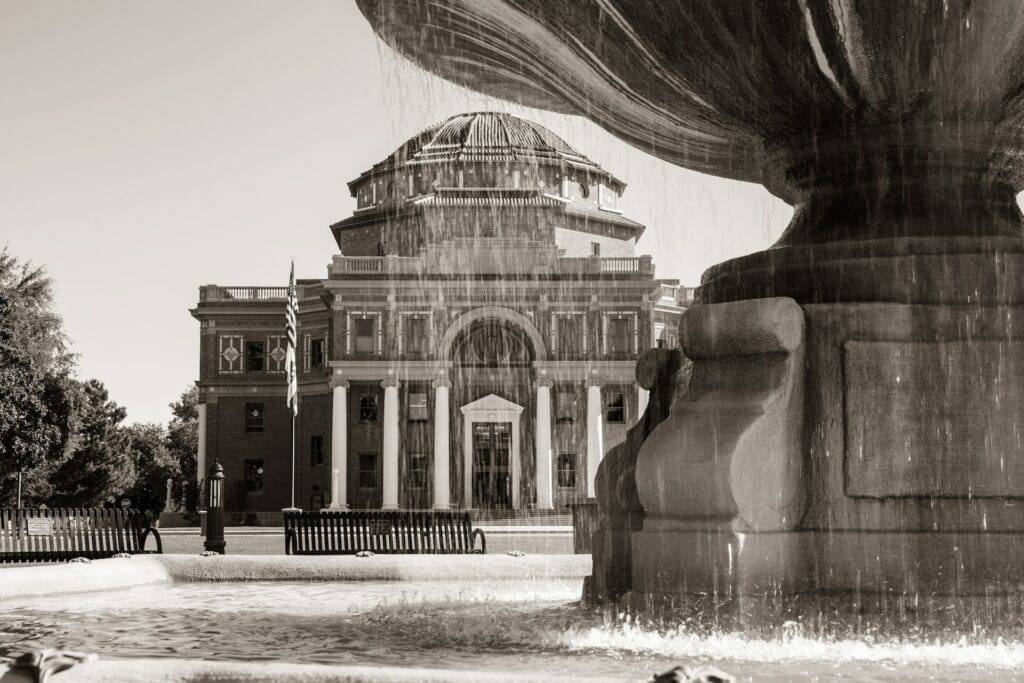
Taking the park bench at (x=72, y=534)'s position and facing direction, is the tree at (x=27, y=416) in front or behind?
behind

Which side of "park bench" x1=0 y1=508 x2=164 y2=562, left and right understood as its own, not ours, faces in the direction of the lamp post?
left

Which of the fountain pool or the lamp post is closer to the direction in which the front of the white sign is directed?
the fountain pool

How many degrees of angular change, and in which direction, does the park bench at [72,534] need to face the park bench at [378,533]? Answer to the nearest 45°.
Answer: approximately 45° to its left

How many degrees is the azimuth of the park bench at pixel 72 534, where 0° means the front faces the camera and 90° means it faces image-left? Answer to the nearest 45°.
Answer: approximately 315°

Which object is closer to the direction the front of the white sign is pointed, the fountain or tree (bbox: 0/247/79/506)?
the fountain

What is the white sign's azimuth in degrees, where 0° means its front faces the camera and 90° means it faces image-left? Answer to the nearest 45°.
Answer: approximately 0°

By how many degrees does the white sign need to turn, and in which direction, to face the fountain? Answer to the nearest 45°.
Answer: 0° — it already faces it

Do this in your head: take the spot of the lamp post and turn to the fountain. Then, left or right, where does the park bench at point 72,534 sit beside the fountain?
right

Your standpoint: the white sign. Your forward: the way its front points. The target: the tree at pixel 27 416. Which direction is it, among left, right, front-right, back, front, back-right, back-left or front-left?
back

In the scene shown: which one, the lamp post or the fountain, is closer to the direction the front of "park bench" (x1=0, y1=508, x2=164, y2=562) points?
the fountain
